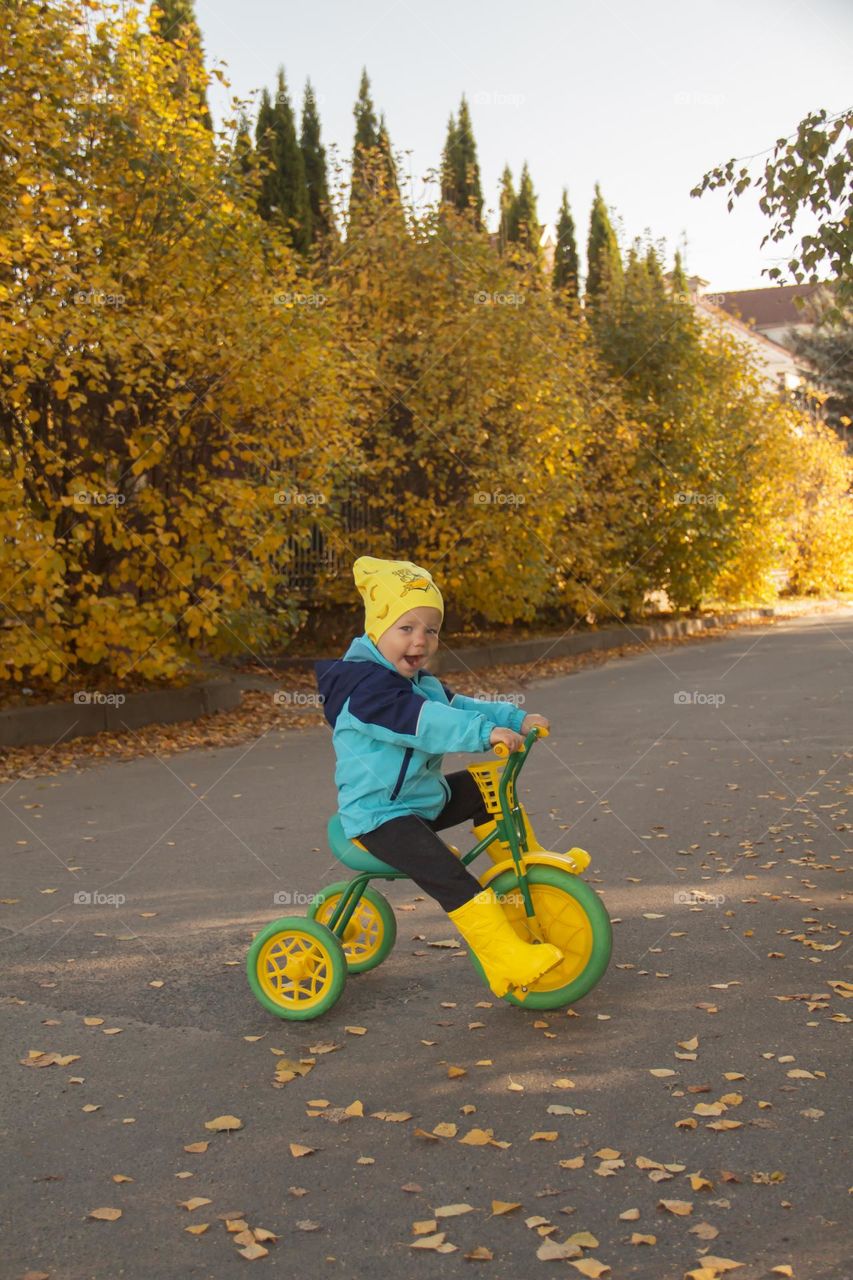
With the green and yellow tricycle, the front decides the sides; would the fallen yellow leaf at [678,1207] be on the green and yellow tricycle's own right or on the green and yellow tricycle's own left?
on the green and yellow tricycle's own right

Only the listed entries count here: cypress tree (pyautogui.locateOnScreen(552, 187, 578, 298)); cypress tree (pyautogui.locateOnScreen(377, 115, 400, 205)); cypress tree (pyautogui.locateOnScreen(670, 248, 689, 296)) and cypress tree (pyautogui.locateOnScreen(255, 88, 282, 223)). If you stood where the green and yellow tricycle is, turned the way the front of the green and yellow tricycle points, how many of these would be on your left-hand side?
4

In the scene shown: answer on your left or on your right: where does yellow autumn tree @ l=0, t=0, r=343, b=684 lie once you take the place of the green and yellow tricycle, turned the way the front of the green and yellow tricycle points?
on your left

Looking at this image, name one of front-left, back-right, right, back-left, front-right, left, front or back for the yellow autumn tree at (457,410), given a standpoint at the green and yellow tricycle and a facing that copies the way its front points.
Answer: left

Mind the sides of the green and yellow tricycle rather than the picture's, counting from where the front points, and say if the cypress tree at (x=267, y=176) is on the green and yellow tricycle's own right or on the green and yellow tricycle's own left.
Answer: on the green and yellow tricycle's own left

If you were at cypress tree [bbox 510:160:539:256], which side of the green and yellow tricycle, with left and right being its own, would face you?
left

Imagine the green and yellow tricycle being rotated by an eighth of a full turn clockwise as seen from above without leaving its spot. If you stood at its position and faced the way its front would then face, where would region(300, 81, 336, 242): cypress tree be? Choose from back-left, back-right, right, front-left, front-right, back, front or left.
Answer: back-left

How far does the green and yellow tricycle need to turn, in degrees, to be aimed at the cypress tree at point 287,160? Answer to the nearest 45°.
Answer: approximately 90° to its left

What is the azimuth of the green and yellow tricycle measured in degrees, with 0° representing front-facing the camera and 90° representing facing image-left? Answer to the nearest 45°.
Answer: approximately 270°

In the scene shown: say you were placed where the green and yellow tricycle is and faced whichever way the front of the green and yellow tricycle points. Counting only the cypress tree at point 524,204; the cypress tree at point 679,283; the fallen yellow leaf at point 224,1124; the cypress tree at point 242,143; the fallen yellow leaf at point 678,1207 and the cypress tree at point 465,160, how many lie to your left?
4

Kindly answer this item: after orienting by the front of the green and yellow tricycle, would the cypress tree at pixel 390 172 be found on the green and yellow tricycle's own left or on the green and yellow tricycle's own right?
on the green and yellow tricycle's own left

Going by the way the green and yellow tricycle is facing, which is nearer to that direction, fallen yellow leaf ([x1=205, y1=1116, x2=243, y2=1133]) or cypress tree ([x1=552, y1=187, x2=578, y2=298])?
the cypress tree
